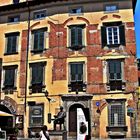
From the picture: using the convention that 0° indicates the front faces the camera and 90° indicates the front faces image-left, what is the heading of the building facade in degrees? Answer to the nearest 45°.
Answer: approximately 0°
